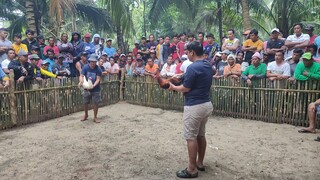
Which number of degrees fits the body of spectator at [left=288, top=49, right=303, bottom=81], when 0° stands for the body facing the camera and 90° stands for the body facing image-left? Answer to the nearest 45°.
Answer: approximately 45°

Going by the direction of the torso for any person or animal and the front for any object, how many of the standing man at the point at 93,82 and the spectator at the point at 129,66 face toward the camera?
2

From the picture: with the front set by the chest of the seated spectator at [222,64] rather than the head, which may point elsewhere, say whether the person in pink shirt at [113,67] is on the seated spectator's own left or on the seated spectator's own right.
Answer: on the seated spectator's own right

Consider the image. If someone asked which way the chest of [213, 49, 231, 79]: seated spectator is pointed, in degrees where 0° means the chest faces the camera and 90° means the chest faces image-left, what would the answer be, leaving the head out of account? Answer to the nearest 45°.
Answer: approximately 45°

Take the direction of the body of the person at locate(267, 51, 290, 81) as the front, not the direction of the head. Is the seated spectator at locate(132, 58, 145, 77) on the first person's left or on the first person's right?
on the first person's right

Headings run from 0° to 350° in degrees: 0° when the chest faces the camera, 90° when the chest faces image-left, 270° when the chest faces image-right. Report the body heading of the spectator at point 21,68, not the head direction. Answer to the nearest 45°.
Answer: approximately 315°

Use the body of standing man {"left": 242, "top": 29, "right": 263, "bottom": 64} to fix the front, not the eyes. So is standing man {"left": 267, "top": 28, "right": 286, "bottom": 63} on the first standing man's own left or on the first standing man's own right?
on the first standing man's own left

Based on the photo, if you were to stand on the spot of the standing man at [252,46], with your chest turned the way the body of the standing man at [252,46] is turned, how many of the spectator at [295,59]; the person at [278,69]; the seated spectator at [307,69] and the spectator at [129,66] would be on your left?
3
